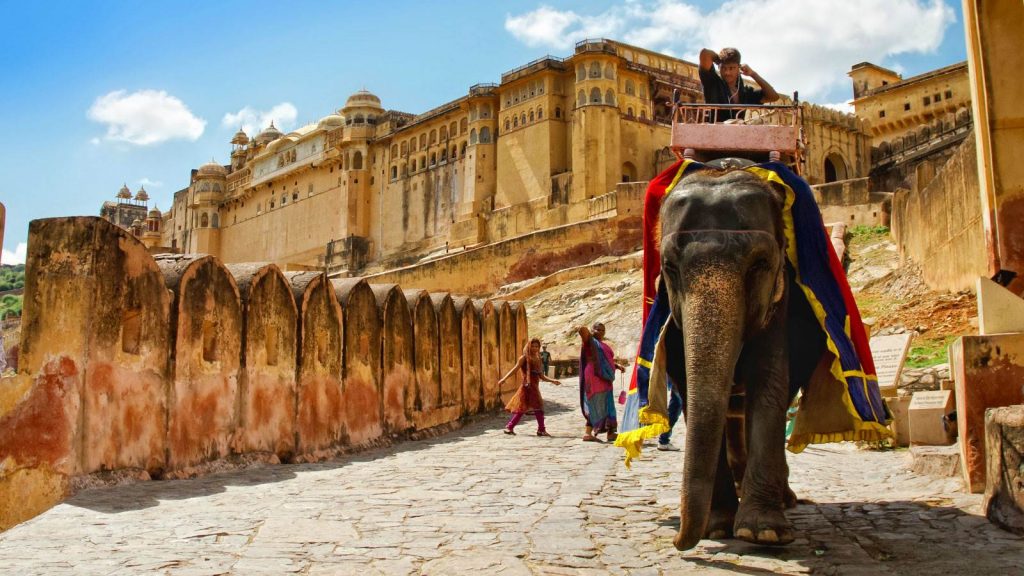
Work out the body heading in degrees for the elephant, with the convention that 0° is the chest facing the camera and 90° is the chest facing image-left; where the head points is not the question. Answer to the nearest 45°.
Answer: approximately 0°

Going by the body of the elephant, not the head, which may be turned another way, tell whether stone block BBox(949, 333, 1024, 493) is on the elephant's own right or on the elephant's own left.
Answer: on the elephant's own left

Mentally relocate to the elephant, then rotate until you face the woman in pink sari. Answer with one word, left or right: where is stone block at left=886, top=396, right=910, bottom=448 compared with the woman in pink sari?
right

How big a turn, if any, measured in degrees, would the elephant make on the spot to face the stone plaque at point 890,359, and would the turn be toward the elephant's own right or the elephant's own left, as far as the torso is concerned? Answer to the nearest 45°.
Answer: approximately 180°

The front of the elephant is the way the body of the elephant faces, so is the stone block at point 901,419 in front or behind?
behind

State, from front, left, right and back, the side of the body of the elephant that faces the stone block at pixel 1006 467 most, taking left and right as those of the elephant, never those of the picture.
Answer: left

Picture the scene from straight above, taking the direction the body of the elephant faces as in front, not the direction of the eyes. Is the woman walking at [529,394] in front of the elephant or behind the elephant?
behind

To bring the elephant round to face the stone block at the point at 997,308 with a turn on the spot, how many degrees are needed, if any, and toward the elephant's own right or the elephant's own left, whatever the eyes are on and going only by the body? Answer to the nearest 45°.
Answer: approximately 135° to the elephant's own left
